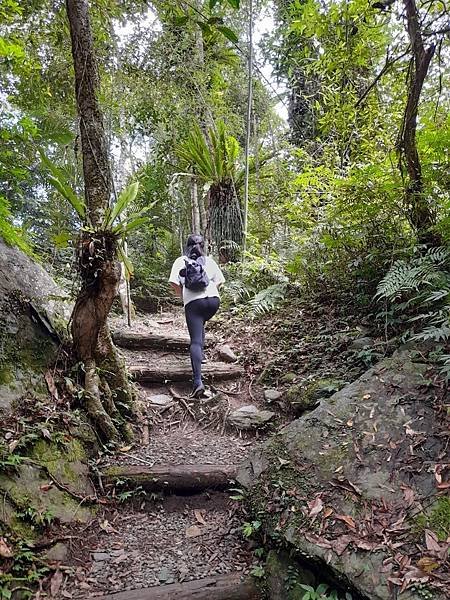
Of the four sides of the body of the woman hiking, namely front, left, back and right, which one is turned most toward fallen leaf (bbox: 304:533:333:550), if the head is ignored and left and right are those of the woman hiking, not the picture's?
back

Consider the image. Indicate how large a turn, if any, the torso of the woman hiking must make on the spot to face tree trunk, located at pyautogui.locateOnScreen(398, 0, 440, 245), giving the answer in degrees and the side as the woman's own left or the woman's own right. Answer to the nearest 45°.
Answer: approximately 90° to the woman's own right

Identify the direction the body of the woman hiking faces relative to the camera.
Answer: away from the camera

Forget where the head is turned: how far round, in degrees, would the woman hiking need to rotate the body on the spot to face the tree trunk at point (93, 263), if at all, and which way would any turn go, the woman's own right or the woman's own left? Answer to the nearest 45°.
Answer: approximately 135° to the woman's own left

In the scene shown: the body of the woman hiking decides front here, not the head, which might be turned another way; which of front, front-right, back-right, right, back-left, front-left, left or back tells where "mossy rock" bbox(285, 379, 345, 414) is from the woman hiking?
back-right

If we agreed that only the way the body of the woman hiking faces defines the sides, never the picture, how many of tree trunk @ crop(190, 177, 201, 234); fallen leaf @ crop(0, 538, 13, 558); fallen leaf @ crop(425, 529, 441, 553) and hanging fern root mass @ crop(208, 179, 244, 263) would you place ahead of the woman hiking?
2

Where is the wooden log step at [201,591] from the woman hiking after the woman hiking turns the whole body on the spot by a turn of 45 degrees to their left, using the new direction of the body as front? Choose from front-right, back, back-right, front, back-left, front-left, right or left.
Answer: back-left

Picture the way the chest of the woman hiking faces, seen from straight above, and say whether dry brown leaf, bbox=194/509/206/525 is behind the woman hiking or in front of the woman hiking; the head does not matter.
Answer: behind

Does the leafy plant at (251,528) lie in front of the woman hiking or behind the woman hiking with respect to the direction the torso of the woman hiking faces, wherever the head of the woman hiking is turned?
behind
